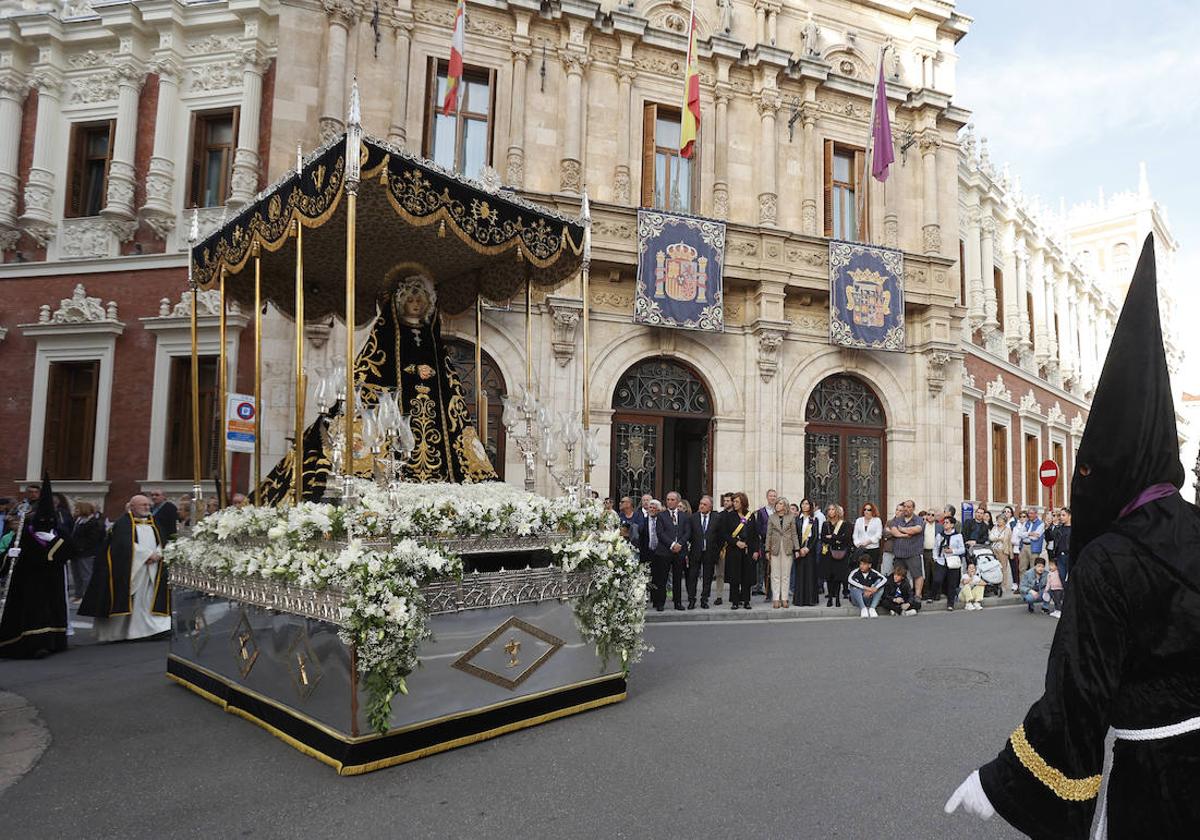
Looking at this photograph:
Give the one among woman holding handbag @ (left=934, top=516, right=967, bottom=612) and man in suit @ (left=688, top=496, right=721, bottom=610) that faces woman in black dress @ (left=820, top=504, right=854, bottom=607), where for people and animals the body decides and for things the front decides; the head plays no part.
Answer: the woman holding handbag

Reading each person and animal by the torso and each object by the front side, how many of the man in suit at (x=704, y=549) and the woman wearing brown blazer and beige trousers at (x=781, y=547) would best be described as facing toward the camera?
2

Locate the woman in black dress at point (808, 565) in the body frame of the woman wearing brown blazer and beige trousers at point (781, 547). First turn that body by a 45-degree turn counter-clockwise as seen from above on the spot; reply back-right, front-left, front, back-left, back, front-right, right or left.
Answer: left

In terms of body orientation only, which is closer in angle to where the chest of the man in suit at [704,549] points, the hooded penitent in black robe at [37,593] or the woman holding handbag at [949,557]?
the hooded penitent in black robe

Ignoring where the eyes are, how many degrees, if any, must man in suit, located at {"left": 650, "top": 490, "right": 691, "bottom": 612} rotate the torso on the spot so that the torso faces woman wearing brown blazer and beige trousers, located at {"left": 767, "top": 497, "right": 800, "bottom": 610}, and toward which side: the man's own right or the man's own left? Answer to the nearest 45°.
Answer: approximately 90° to the man's own left

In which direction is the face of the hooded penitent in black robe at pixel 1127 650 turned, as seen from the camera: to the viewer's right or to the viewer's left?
to the viewer's left

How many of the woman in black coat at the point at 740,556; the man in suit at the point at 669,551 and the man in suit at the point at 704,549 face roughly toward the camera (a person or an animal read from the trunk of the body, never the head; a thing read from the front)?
3

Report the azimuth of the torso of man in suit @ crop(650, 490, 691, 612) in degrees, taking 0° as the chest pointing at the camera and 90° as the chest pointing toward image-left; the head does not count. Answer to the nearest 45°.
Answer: approximately 0°

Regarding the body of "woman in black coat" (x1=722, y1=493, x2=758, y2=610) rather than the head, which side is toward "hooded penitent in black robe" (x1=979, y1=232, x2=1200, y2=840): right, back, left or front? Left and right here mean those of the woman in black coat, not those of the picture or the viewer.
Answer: front

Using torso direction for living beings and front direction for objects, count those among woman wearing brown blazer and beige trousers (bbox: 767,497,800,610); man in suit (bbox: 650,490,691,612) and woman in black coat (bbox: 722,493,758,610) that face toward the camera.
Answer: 3
